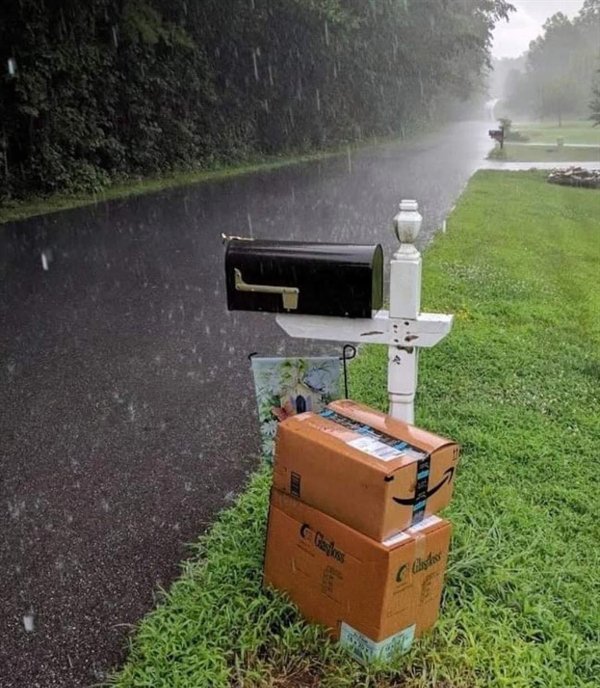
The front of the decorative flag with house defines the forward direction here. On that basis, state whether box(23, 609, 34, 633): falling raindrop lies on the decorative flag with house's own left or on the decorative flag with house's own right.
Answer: on the decorative flag with house's own right

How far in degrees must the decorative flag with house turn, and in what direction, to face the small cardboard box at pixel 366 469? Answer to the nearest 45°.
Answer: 0° — it already faces it

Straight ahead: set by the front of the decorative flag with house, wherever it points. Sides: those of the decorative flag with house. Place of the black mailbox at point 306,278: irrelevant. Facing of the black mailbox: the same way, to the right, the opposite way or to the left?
to the right

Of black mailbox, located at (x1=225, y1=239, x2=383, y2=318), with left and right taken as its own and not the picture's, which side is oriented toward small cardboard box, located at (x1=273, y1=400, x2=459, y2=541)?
left

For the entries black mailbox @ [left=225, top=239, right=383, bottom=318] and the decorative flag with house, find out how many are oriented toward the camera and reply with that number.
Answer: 1

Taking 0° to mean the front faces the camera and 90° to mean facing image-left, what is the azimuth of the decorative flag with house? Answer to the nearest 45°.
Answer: approximately 0°

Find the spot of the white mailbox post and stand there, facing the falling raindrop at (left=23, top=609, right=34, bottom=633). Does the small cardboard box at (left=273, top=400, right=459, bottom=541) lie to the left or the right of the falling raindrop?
left

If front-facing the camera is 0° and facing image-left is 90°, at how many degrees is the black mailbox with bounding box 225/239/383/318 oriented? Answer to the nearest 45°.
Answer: approximately 90°
